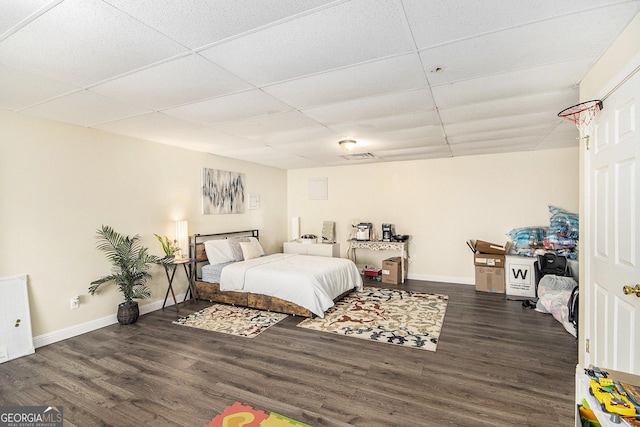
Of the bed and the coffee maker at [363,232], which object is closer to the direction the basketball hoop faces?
the bed

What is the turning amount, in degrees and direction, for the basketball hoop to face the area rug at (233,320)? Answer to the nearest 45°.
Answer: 0° — it already faces it

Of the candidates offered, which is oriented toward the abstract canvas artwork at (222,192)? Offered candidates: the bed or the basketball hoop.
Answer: the basketball hoop

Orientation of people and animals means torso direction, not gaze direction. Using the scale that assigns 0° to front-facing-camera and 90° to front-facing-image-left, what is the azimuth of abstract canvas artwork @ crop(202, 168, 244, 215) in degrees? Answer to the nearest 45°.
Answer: approximately 315°

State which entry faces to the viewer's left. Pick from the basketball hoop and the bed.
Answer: the basketball hoop

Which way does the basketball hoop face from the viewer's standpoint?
to the viewer's left

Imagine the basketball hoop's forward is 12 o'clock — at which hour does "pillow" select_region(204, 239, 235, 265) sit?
The pillow is roughly at 12 o'clock from the basketball hoop.

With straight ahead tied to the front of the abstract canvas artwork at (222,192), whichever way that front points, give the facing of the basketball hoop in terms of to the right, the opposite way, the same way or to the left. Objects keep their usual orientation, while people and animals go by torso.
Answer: the opposite way

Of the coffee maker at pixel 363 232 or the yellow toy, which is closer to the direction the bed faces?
the yellow toy
